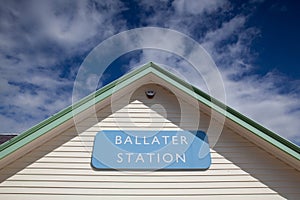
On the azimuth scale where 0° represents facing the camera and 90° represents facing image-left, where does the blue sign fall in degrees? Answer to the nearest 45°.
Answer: approximately 0°
